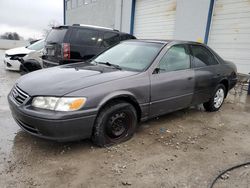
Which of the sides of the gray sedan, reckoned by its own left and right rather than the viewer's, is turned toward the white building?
back

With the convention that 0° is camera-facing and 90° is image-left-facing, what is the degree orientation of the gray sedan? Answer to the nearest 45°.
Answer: approximately 45°
